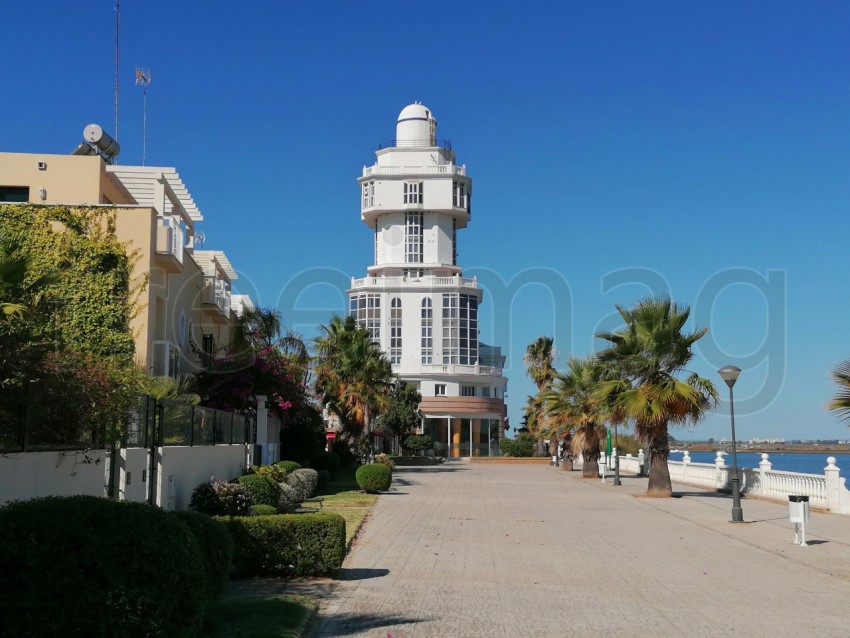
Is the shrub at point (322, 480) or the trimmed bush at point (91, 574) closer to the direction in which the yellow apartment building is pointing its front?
the shrub

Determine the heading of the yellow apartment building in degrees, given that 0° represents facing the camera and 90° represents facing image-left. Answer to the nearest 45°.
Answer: approximately 270°

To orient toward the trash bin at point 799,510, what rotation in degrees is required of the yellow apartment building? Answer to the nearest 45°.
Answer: approximately 45° to its right

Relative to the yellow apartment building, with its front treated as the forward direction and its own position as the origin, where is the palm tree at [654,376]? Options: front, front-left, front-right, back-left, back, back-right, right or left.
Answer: front

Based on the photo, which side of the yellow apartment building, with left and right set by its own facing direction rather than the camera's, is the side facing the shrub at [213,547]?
right

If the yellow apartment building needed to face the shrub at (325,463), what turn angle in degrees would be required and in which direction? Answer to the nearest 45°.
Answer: approximately 45° to its left

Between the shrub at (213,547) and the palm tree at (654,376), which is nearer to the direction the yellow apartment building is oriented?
the palm tree

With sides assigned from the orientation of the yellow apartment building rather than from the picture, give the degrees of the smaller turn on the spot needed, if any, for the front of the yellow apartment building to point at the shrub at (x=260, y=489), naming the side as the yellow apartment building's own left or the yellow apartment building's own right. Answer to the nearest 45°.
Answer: approximately 90° to the yellow apartment building's own right

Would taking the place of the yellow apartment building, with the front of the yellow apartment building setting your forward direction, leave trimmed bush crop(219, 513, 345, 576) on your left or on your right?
on your right

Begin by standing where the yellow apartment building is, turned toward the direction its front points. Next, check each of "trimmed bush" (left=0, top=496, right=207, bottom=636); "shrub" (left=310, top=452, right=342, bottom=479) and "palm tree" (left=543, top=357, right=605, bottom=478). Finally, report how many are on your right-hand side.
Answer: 1

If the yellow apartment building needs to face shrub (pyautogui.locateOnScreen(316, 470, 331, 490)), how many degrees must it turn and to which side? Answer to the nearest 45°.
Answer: approximately 45° to its left
